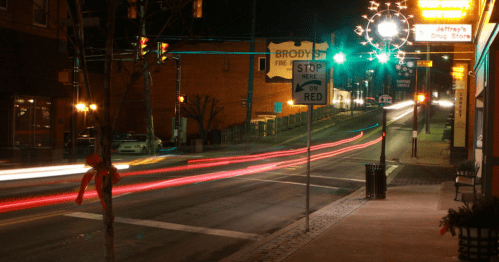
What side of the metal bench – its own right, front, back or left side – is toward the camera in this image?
left

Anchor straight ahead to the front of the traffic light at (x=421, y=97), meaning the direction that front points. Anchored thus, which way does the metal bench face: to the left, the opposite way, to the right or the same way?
to the right

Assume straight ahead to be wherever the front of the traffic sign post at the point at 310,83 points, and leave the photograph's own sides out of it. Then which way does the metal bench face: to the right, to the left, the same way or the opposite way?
to the right

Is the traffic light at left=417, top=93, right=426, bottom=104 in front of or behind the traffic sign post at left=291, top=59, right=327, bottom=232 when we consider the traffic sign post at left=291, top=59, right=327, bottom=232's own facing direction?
behind

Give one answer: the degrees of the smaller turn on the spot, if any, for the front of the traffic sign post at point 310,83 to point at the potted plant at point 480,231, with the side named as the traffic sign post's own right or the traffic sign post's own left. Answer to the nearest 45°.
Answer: approximately 45° to the traffic sign post's own left

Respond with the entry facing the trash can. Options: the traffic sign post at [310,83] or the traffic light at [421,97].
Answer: the traffic light

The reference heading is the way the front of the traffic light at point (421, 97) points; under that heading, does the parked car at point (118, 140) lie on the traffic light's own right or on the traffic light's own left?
on the traffic light's own right

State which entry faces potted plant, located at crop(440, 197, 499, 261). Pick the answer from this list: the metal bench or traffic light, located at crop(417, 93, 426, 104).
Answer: the traffic light

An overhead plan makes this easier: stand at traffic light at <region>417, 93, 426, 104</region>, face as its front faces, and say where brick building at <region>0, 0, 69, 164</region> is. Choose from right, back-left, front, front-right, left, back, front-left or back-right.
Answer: front-right
